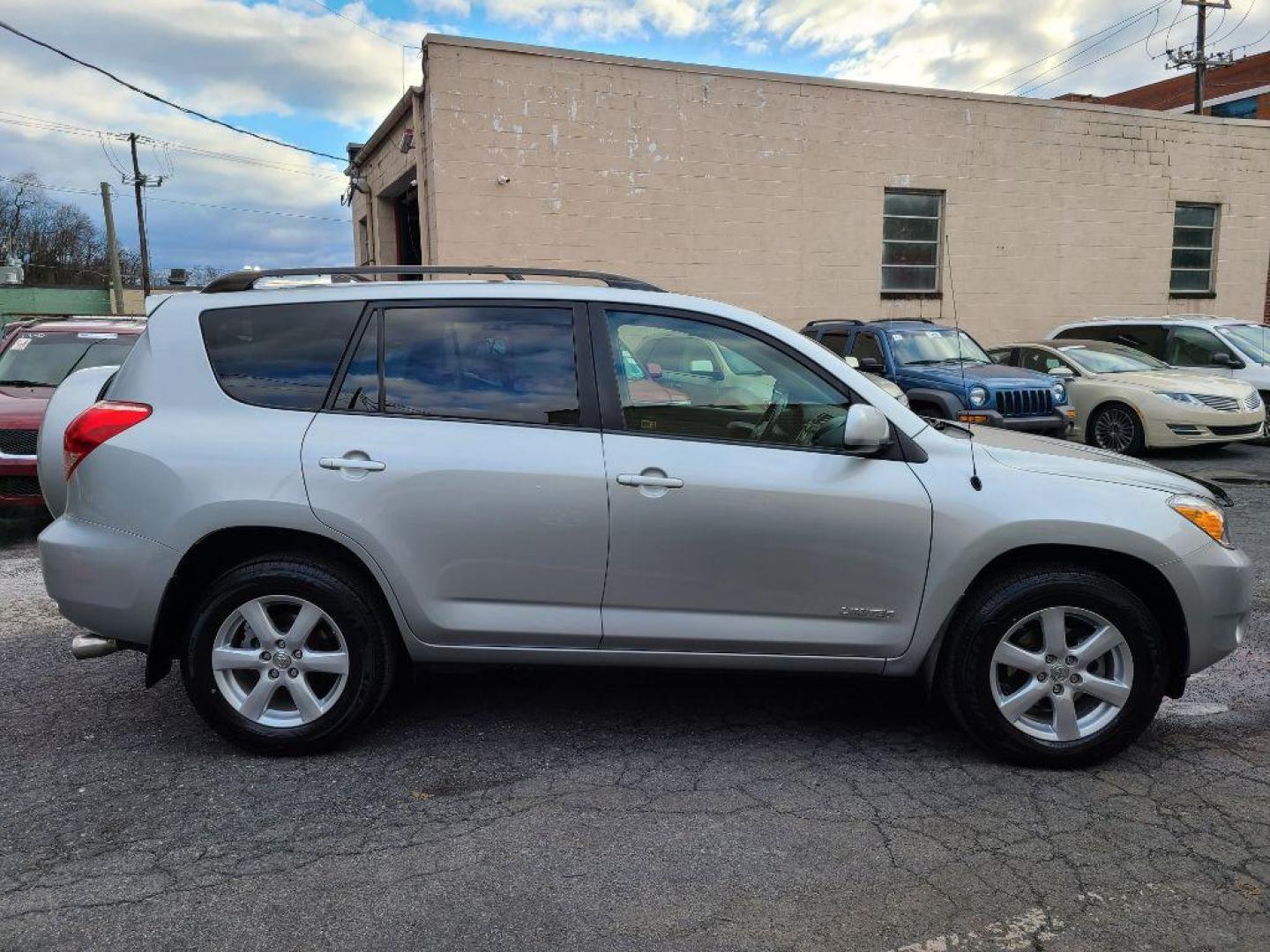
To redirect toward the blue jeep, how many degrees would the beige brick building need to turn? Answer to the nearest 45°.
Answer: approximately 45° to its left

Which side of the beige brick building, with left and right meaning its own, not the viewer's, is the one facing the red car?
front

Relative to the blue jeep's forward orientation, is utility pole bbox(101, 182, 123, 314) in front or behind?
behind

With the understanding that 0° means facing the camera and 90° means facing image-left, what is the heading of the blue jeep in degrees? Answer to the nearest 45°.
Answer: approximately 315°

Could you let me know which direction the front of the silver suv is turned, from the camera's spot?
facing to the right of the viewer

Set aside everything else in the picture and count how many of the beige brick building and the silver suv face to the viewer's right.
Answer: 1

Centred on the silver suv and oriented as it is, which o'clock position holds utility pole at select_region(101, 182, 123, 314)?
The utility pole is roughly at 8 o'clock from the silver suv.

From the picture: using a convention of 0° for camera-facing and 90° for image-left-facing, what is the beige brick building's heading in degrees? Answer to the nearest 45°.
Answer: approximately 45°

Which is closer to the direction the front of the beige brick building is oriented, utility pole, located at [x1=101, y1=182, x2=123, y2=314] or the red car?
the red car

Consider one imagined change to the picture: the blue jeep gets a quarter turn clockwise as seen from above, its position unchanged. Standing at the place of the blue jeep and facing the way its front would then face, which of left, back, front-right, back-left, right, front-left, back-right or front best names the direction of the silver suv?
front-left

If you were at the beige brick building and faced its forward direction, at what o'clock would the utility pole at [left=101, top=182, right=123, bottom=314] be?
The utility pole is roughly at 3 o'clock from the beige brick building.

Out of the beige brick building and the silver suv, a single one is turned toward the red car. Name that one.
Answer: the beige brick building
